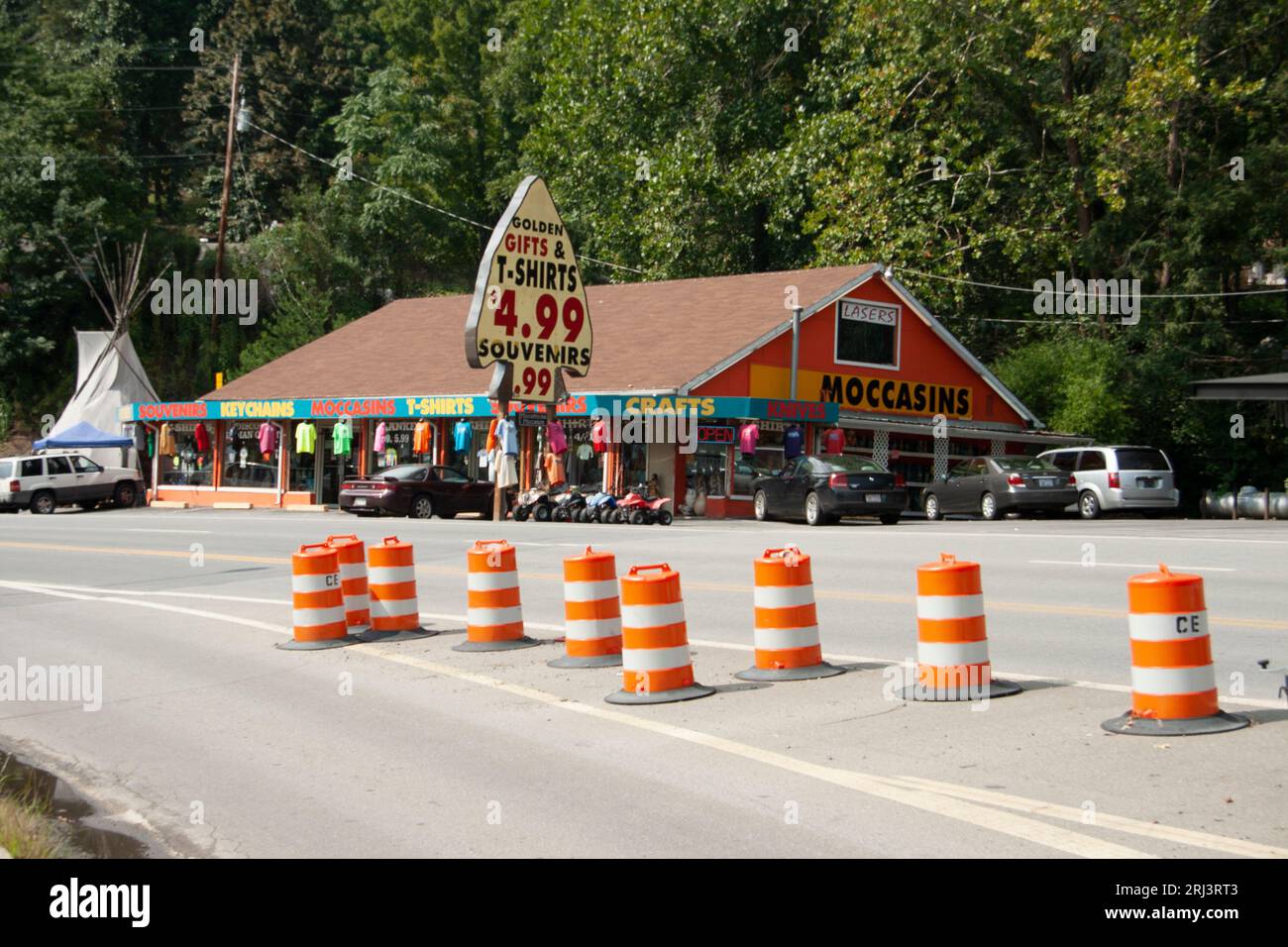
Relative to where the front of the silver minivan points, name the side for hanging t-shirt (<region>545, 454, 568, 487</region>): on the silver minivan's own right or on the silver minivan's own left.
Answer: on the silver minivan's own left

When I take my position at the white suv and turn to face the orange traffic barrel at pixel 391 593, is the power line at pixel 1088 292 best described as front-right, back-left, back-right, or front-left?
front-left

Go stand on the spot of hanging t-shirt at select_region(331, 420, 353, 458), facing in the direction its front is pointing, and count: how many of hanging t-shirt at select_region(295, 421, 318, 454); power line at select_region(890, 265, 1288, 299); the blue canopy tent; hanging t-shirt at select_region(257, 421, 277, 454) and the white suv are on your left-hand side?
1

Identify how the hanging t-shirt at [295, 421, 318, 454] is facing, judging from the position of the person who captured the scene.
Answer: facing the viewer

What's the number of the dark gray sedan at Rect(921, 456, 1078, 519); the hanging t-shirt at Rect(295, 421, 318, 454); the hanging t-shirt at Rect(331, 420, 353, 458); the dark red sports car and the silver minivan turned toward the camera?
2

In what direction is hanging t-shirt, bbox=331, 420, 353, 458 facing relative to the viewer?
toward the camera

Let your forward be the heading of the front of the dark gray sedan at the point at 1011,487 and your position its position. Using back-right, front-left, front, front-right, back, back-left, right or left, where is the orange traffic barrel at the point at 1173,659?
back-left

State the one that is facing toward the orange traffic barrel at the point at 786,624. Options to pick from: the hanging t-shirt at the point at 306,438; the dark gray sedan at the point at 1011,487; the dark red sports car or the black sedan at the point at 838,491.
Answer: the hanging t-shirt

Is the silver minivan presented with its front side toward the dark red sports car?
no

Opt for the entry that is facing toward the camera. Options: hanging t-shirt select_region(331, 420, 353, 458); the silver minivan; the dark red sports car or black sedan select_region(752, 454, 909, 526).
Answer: the hanging t-shirt

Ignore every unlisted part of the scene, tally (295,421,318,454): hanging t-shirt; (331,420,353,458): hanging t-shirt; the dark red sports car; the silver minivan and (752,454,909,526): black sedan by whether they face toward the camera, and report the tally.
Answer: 2

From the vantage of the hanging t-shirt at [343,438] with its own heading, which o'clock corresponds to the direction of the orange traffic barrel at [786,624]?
The orange traffic barrel is roughly at 12 o'clock from the hanging t-shirt.

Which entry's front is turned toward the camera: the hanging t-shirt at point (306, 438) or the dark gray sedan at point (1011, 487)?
the hanging t-shirt

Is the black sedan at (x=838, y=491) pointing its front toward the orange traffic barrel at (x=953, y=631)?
no

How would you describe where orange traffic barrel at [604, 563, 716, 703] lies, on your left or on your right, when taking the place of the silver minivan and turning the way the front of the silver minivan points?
on your left

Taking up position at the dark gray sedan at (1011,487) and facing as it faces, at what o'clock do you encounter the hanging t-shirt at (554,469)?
The hanging t-shirt is roughly at 10 o'clock from the dark gray sedan.

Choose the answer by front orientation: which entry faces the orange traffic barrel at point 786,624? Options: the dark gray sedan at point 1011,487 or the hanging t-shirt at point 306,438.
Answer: the hanging t-shirt

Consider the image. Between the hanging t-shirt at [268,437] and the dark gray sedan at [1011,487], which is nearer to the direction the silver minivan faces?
the hanging t-shirt

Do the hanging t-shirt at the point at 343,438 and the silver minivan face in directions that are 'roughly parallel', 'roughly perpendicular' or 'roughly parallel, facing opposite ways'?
roughly parallel, facing opposite ways

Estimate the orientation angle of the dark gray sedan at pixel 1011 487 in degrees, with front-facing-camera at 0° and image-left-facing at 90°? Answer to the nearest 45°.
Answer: approximately 135°
